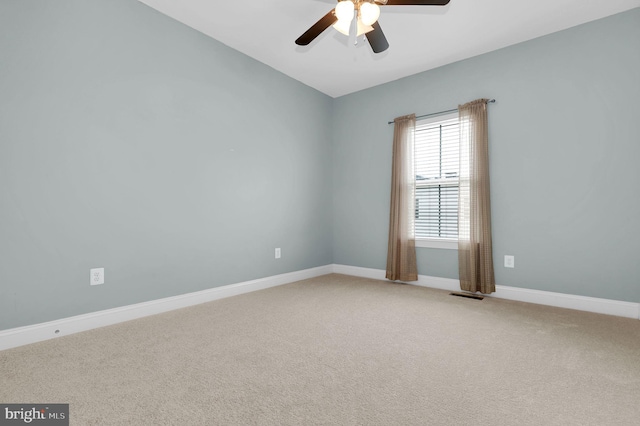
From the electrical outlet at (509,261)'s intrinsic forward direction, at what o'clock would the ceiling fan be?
The ceiling fan is roughly at 1 o'clock from the electrical outlet.

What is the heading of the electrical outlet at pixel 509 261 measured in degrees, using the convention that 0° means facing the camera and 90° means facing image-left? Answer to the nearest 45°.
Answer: approximately 0°

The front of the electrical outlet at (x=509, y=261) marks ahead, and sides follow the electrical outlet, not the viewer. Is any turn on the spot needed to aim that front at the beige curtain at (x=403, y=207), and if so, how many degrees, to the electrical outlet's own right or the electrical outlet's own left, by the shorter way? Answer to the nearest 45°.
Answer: approximately 90° to the electrical outlet's own right
